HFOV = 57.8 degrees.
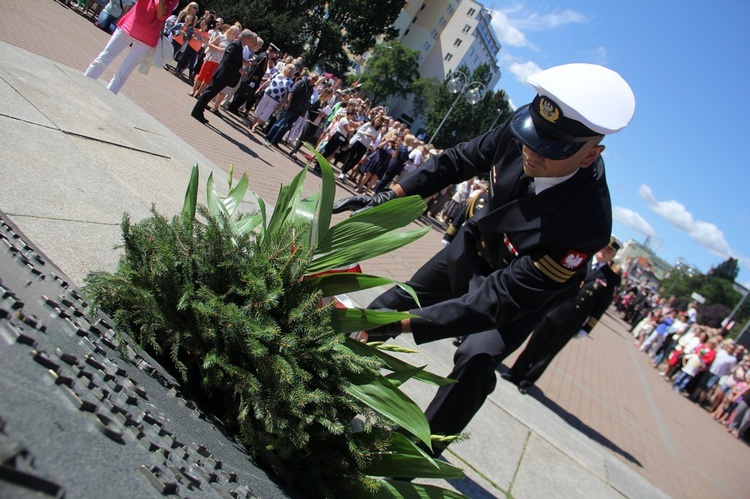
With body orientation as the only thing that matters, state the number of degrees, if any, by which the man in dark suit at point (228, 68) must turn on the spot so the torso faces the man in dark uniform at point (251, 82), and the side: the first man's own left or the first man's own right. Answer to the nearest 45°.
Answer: approximately 90° to the first man's own left

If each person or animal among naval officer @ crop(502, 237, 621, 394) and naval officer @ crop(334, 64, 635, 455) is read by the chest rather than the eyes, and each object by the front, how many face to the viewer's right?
0

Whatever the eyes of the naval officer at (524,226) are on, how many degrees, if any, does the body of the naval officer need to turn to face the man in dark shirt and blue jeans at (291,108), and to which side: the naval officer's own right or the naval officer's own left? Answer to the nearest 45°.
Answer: approximately 90° to the naval officer's own right

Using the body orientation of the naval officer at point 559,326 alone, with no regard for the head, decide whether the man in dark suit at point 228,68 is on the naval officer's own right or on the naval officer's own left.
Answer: on the naval officer's own right

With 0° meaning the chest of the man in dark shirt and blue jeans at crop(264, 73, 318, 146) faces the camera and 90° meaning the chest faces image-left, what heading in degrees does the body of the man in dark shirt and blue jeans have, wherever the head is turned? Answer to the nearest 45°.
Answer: approximately 315°

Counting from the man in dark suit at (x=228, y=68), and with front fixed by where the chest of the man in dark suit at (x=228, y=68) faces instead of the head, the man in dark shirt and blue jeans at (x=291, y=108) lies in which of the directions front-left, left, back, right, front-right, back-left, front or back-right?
front-left

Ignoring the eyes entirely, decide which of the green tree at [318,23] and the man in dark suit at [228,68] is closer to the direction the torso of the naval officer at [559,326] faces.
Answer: the man in dark suit

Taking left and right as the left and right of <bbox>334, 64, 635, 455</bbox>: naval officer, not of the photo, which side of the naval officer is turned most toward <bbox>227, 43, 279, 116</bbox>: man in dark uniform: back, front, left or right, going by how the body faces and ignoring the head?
right

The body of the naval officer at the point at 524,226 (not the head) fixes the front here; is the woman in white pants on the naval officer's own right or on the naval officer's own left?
on the naval officer's own right

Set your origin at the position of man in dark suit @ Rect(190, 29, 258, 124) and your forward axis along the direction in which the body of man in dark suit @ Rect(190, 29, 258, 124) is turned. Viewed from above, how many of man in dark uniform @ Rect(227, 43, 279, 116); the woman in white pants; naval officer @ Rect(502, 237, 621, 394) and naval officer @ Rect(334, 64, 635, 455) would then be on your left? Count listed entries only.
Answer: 1
